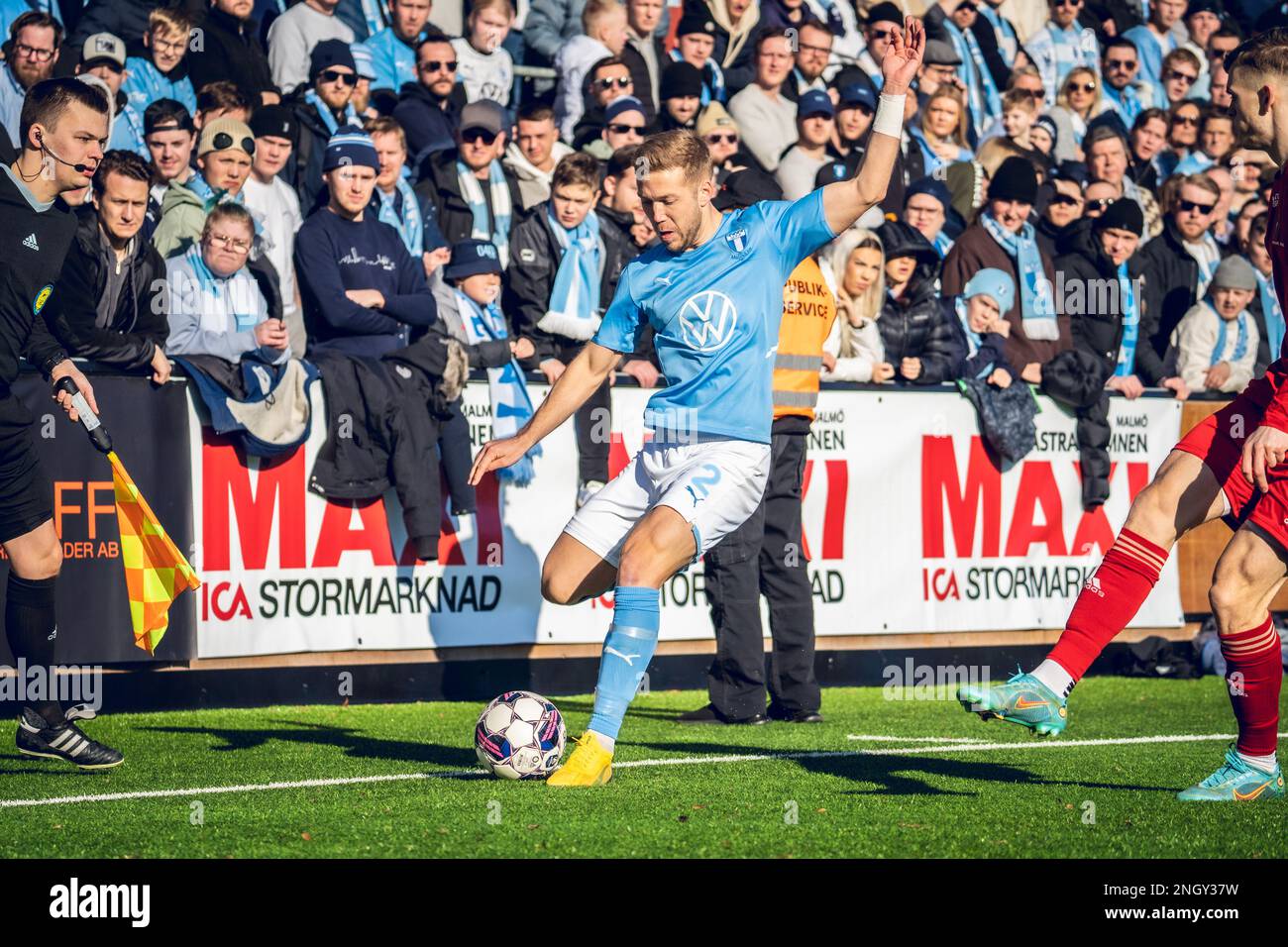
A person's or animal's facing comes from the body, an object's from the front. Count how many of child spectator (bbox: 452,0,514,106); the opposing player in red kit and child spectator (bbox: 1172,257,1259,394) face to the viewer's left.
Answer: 1

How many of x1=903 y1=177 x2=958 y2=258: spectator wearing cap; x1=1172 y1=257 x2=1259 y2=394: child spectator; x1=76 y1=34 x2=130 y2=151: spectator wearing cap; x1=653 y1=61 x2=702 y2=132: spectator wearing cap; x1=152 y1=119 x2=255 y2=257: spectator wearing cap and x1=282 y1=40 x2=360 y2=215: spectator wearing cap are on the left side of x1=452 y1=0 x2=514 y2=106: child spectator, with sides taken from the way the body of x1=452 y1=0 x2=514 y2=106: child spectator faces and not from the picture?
3

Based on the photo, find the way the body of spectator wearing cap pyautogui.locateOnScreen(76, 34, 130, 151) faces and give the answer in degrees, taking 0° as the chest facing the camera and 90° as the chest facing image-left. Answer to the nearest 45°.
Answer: approximately 0°

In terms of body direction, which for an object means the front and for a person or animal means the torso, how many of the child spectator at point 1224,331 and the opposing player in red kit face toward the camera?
1

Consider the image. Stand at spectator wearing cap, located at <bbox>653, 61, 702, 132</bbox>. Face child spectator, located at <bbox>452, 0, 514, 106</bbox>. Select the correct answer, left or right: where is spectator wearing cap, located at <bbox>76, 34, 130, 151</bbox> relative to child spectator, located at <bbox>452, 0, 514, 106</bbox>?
left

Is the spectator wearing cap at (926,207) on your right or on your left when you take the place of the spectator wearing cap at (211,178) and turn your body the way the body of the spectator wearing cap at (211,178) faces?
on your left

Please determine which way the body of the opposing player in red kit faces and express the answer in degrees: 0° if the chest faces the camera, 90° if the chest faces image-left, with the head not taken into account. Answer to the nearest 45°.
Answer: approximately 90°
